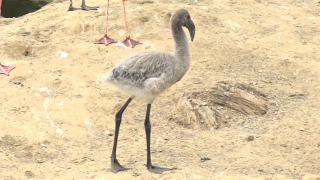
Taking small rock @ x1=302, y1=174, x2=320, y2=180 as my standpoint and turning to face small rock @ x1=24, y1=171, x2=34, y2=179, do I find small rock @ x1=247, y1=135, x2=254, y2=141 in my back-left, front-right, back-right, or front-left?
front-right

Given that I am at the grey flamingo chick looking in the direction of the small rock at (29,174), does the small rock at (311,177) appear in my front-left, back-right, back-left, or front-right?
back-left

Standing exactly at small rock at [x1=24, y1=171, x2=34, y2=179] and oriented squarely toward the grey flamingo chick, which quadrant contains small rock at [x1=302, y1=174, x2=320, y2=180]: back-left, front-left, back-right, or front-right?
front-right

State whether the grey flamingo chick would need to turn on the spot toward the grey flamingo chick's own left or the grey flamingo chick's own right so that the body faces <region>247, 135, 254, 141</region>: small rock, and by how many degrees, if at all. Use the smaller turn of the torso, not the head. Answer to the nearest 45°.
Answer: approximately 45° to the grey flamingo chick's own left

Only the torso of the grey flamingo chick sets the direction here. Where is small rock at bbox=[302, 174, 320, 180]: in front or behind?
in front

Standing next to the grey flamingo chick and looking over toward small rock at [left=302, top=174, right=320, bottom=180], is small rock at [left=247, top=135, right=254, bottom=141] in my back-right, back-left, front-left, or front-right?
front-left

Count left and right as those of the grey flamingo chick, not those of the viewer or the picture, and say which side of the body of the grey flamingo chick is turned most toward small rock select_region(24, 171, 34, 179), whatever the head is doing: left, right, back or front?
back

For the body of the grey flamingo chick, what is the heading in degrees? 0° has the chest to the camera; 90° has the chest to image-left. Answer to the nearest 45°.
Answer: approximately 270°

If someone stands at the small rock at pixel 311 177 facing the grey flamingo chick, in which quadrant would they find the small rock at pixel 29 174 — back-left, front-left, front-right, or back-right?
front-left

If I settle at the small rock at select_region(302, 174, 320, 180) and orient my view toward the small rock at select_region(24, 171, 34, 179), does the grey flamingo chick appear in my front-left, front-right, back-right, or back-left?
front-right
